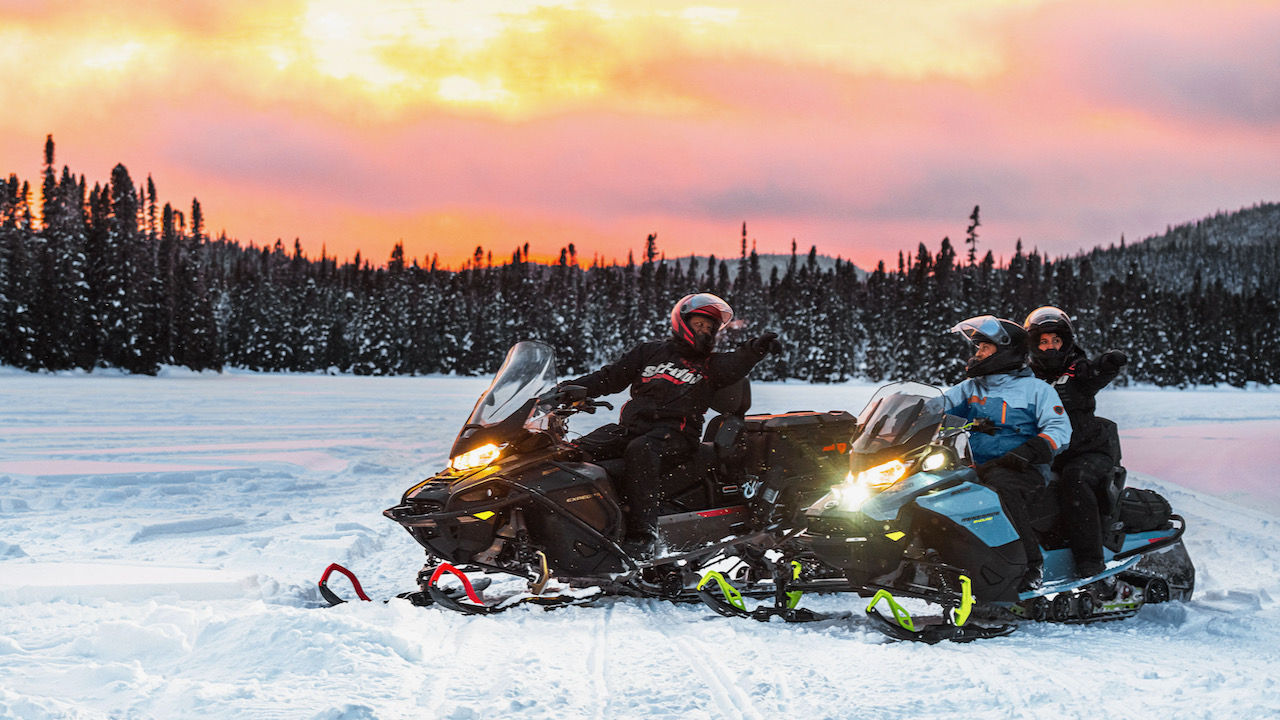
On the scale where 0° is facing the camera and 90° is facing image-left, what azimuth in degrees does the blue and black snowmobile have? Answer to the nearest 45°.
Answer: approximately 45°

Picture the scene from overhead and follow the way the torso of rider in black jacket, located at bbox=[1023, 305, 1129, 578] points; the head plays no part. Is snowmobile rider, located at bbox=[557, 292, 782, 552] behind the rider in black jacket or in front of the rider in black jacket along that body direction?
in front

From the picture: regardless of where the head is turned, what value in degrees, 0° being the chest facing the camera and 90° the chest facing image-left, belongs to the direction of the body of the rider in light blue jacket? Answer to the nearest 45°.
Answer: approximately 45°

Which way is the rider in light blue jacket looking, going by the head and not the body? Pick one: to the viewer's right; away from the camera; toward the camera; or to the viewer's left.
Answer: to the viewer's left

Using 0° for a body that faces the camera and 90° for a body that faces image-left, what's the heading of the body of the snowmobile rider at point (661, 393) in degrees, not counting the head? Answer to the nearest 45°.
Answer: approximately 0°

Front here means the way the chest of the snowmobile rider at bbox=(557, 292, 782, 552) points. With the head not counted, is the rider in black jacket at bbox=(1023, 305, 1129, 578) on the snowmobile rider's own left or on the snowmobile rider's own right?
on the snowmobile rider's own left

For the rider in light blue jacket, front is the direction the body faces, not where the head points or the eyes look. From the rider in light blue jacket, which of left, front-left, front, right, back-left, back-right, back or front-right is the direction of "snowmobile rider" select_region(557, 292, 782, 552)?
front-right

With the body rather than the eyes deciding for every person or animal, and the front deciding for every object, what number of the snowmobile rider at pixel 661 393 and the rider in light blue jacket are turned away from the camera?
0

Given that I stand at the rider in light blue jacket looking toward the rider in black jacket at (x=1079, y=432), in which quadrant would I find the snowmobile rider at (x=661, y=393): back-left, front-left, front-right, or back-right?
back-left
